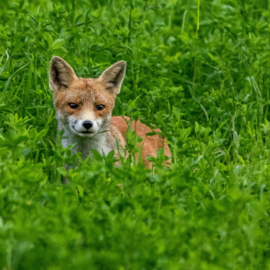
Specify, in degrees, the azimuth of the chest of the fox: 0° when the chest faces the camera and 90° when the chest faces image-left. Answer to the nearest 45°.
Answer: approximately 45°
